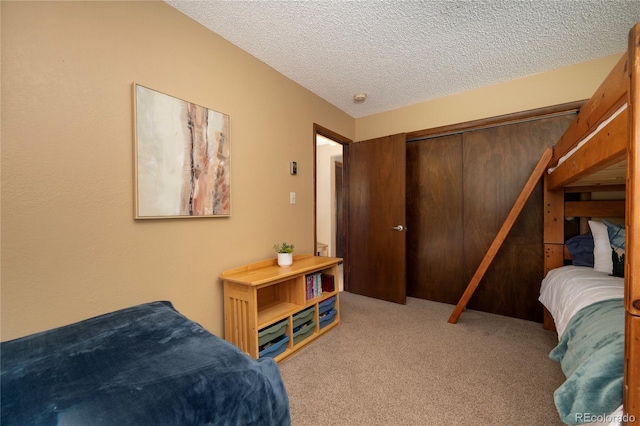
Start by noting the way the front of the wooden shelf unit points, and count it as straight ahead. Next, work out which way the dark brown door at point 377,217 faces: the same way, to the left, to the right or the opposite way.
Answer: to the right

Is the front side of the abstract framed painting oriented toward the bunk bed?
yes

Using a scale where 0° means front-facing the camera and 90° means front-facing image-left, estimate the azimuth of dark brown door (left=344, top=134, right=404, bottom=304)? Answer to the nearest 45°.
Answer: approximately 45°

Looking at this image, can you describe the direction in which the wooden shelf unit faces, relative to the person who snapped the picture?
facing the viewer and to the right of the viewer

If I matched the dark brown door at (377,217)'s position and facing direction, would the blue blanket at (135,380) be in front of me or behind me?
in front

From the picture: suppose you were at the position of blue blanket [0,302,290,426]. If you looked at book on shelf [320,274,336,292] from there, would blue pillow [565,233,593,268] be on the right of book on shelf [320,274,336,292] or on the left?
right

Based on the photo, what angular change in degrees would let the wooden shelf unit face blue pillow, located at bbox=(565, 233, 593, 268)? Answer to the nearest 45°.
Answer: approximately 45° to its left

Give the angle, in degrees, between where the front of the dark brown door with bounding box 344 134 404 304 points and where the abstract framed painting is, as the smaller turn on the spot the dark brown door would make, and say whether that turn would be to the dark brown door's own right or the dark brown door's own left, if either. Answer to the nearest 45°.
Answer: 0° — it already faces it

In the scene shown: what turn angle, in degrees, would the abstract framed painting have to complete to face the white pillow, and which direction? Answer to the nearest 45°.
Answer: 0° — it already faces it

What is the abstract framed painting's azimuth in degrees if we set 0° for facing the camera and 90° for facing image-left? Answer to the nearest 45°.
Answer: approximately 315°

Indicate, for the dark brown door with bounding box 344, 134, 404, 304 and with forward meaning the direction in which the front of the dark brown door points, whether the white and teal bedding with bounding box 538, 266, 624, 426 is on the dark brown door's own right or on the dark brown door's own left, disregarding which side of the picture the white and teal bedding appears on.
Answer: on the dark brown door's own left

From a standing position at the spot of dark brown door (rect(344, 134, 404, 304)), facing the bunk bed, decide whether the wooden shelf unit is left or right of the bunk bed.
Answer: right

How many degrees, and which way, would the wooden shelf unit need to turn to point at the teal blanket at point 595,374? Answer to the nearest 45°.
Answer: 0° — it already faces it
